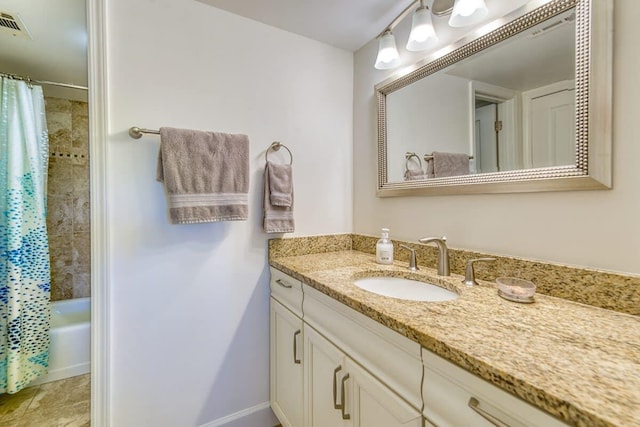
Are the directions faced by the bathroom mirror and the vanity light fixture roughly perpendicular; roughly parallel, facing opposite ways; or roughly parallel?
roughly parallel

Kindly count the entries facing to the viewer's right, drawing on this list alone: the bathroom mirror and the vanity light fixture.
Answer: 0

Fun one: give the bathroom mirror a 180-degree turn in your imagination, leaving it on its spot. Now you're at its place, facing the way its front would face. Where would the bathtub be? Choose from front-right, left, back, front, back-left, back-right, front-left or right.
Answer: back-left

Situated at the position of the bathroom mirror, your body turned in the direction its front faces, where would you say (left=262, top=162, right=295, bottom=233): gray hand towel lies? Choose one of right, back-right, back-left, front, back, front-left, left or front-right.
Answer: front-right

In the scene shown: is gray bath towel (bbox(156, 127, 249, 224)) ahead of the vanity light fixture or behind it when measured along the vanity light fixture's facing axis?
ahead

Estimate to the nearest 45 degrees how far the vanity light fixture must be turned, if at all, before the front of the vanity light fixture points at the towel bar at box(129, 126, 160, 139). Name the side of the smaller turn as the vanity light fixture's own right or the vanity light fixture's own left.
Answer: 0° — it already faces it

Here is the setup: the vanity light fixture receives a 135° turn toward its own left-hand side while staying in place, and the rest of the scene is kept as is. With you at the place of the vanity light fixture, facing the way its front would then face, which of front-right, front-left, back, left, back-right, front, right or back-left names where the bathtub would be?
back

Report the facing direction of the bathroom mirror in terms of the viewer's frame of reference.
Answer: facing the viewer and to the left of the viewer

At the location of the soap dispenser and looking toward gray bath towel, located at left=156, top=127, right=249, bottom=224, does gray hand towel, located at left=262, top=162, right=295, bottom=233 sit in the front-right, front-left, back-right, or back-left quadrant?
front-right

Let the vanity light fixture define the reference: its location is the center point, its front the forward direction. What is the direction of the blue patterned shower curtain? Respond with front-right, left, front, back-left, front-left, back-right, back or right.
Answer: front-right

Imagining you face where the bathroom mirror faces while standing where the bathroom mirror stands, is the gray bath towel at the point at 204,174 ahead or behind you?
ahead

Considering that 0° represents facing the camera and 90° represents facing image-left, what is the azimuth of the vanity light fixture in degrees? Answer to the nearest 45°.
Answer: approximately 45°
